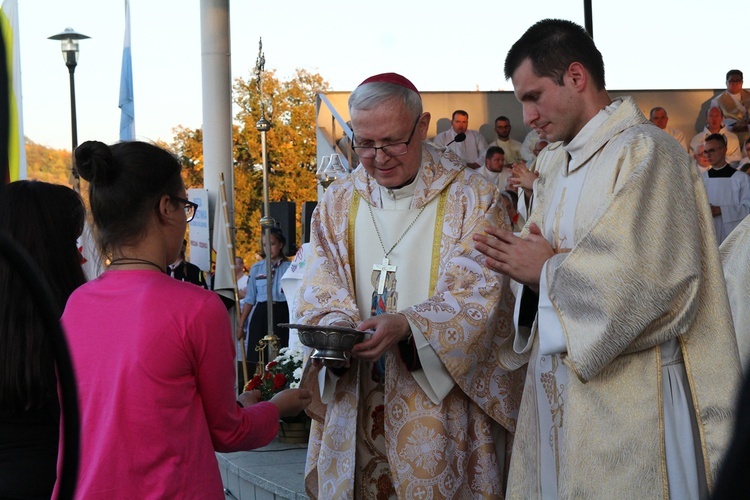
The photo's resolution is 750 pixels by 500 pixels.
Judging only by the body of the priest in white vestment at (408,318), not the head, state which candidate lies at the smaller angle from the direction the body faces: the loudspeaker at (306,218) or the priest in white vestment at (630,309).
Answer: the priest in white vestment

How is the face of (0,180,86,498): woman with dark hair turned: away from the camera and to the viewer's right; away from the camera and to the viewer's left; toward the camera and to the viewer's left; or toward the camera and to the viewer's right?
away from the camera and to the viewer's right

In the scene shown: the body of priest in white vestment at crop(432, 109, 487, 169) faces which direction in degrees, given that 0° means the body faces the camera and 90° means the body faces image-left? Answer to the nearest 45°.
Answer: approximately 0°

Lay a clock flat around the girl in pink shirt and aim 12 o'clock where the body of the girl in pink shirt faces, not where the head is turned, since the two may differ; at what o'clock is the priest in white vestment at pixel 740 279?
The priest in white vestment is roughly at 1 o'clock from the girl in pink shirt.

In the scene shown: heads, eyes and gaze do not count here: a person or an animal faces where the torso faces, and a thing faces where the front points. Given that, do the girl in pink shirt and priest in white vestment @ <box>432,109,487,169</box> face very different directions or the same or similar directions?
very different directions

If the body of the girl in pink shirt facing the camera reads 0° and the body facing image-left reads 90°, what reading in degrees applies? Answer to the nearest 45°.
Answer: approximately 225°

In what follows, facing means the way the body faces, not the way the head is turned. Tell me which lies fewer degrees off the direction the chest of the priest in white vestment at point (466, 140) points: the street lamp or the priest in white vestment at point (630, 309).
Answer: the priest in white vestment

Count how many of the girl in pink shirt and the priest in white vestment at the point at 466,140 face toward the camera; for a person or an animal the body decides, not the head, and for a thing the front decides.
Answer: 1

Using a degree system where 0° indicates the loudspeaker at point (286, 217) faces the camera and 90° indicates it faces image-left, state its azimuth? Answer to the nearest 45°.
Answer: approximately 45°

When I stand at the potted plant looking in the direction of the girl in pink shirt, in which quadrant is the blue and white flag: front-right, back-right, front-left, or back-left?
back-right
